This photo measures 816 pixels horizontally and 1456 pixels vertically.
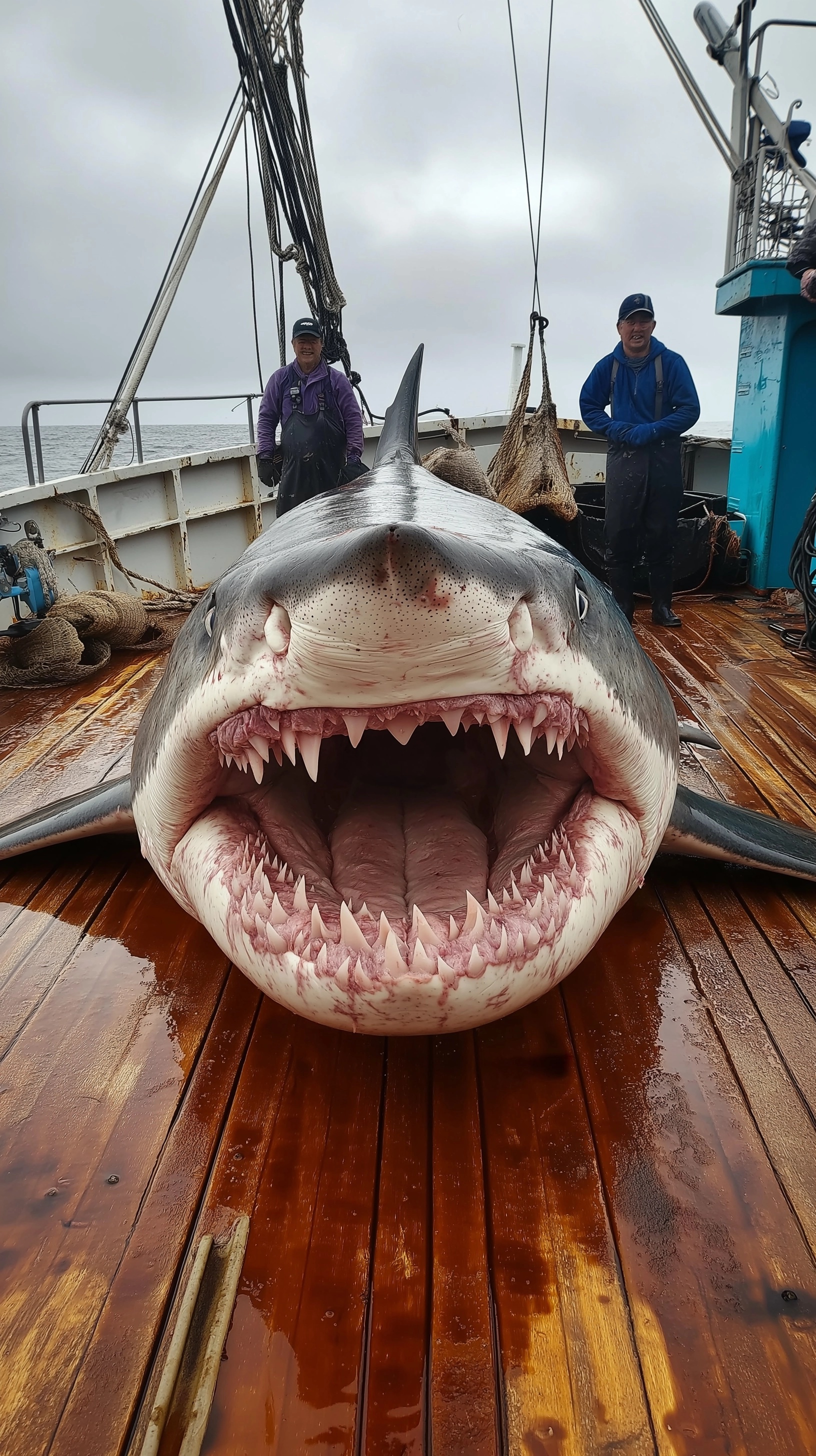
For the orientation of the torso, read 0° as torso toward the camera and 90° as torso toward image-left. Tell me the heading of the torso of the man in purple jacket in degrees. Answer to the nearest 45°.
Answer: approximately 0°

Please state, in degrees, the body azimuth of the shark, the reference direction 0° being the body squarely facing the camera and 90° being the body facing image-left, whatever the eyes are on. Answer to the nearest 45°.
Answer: approximately 0°

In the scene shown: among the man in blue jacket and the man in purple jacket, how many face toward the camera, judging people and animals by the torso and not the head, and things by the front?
2

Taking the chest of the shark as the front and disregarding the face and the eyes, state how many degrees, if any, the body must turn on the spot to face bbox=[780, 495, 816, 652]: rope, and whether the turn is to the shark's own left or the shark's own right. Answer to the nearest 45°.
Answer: approximately 135° to the shark's own left

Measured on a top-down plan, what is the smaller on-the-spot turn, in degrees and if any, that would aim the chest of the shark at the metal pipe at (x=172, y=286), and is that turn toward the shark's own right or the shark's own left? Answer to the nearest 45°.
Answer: approximately 180°

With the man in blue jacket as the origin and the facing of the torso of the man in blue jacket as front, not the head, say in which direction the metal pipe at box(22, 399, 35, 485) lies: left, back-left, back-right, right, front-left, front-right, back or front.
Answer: right

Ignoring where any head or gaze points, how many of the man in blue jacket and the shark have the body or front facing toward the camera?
2
